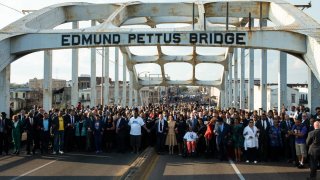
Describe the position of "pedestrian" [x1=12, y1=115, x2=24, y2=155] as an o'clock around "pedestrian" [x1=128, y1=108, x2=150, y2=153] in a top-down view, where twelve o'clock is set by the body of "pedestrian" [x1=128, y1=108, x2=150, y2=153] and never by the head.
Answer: "pedestrian" [x1=12, y1=115, x2=24, y2=155] is roughly at 3 o'clock from "pedestrian" [x1=128, y1=108, x2=150, y2=153].

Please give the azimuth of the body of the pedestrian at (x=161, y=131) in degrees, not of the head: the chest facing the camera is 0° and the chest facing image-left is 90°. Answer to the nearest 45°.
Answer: approximately 0°

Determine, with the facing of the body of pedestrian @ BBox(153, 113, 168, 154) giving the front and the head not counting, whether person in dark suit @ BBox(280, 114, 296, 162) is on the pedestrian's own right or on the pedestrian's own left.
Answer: on the pedestrian's own left

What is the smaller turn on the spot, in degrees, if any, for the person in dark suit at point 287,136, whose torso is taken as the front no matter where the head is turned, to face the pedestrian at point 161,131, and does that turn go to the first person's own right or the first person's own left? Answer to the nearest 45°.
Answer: approximately 90° to the first person's own right

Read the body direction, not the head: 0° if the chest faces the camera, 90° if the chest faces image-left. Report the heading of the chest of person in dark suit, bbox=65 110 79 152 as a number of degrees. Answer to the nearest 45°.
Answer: approximately 0°
